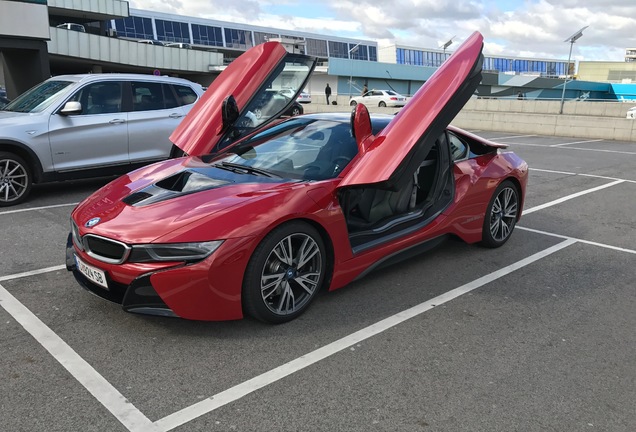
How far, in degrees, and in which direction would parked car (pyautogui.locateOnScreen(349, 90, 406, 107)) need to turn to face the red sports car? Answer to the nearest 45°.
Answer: approximately 135° to its left

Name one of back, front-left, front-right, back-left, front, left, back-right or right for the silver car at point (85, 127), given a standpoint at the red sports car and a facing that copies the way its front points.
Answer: right

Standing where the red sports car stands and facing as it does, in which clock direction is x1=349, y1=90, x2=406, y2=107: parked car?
The parked car is roughly at 5 o'clock from the red sports car.

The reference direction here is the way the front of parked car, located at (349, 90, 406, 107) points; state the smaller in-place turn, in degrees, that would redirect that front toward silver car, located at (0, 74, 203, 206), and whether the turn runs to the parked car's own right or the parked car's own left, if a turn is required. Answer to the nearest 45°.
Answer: approximately 135° to the parked car's own left

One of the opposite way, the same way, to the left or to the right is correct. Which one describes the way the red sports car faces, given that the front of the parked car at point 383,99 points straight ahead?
to the left

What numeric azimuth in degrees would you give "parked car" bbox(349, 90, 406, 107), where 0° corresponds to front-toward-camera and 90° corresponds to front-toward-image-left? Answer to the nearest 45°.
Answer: approximately 135°

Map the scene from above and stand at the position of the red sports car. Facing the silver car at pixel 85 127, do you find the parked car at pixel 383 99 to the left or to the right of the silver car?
right

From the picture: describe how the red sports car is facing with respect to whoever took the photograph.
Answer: facing the viewer and to the left of the viewer

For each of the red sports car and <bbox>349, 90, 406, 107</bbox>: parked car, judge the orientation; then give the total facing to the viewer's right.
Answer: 0
